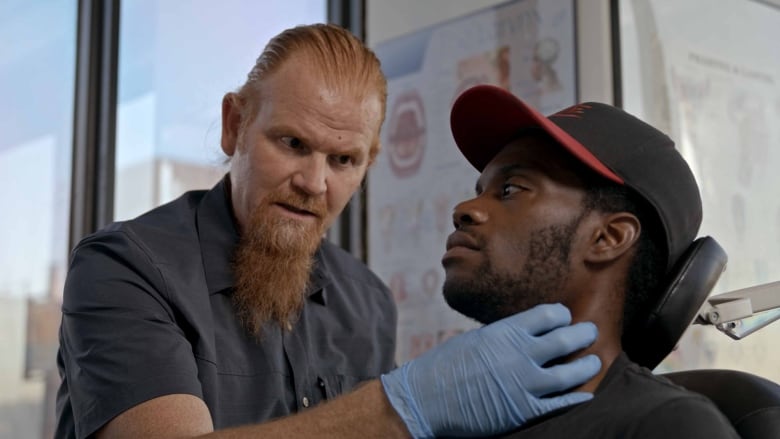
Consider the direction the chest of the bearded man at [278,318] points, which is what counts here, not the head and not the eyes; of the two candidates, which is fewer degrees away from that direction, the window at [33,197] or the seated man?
the seated man

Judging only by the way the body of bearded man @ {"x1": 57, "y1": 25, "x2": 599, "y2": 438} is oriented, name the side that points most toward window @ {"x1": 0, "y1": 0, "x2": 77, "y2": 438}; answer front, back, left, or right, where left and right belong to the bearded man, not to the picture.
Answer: back

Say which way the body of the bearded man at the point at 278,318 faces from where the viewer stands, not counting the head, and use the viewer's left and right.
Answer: facing the viewer and to the right of the viewer

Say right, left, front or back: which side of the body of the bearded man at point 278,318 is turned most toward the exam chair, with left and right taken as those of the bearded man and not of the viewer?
front

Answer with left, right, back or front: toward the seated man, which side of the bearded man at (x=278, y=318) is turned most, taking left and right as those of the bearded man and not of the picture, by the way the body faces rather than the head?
front

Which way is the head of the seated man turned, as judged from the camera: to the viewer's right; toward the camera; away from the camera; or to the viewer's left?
to the viewer's left

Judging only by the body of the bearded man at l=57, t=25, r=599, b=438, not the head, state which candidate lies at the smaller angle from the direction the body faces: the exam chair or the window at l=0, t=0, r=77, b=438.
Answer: the exam chair

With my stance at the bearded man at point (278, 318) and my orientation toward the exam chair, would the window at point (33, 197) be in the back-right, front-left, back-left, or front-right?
back-left

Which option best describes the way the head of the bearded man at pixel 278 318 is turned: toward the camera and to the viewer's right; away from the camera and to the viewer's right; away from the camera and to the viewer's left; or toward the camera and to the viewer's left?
toward the camera and to the viewer's right
